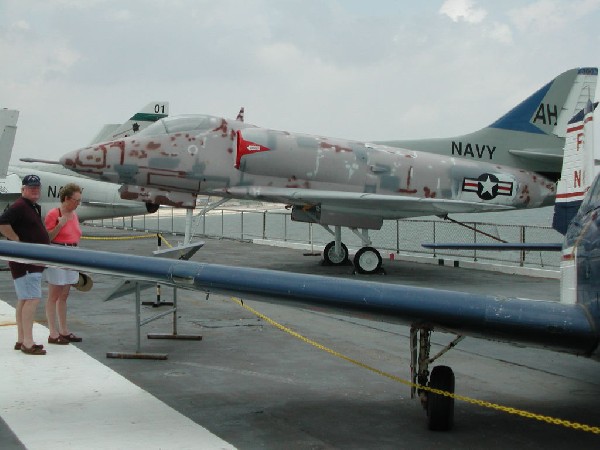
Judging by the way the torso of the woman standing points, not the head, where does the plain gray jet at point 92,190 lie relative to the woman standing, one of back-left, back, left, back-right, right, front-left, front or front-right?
back-left

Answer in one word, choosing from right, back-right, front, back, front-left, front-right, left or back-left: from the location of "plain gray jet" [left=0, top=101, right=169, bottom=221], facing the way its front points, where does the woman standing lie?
left

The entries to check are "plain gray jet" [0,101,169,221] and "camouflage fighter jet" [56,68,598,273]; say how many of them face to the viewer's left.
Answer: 2

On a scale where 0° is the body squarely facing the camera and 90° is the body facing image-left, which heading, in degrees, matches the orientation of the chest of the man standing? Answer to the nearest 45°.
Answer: approximately 315°

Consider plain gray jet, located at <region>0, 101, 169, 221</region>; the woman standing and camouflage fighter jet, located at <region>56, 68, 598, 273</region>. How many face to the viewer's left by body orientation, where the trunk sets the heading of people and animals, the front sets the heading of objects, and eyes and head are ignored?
2

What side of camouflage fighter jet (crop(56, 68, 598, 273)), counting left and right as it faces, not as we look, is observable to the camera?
left

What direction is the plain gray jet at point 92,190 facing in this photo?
to the viewer's left

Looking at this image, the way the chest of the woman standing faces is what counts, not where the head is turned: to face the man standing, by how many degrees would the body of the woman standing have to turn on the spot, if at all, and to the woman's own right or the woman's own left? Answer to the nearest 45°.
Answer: approximately 90° to the woman's own right

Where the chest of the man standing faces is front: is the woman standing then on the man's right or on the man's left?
on the man's left
